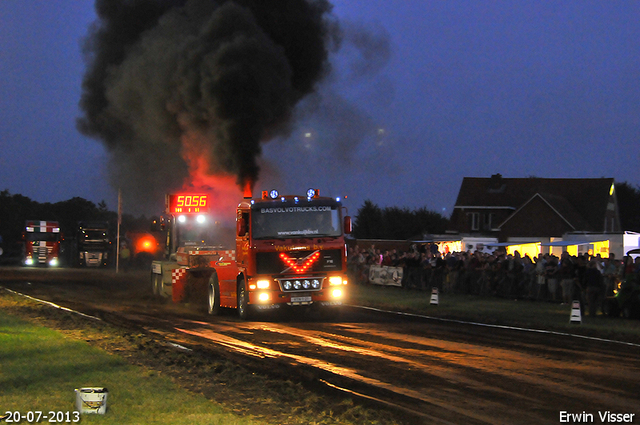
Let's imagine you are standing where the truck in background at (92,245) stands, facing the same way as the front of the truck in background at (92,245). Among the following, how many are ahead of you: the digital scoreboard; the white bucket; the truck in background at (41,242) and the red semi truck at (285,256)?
3

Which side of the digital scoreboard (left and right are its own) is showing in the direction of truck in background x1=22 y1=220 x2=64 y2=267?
back

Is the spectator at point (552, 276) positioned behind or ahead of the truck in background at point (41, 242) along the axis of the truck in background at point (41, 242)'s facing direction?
ahead

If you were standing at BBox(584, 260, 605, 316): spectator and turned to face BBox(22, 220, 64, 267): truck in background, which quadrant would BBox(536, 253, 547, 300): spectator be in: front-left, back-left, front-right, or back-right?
front-right

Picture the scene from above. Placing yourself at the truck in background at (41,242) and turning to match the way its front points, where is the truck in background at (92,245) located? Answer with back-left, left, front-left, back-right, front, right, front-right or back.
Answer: front-left

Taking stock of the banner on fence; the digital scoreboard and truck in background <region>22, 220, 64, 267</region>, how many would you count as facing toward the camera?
3

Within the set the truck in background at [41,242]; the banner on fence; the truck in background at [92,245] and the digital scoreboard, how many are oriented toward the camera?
4

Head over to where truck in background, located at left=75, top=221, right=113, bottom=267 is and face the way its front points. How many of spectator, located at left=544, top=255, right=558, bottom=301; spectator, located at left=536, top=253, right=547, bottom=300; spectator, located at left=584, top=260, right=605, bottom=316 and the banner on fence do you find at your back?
0

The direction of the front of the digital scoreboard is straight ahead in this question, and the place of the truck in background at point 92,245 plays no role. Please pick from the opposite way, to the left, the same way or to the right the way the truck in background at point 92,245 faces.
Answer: the same way

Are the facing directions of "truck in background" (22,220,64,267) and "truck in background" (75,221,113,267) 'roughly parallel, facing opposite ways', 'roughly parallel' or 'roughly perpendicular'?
roughly parallel

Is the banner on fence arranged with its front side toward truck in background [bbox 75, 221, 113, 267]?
no

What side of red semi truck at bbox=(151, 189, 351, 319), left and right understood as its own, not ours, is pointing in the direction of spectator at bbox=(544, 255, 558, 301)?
left

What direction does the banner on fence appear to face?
toward the camera

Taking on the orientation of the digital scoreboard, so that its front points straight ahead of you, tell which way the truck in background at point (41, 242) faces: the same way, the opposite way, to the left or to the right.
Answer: the same way

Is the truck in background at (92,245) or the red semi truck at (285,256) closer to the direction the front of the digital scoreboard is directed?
the red semi truck

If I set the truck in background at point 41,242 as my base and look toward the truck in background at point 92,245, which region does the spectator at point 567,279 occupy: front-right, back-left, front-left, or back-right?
front-right

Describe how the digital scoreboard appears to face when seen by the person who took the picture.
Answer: facing the viewer

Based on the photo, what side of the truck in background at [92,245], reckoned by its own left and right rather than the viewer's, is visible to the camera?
front

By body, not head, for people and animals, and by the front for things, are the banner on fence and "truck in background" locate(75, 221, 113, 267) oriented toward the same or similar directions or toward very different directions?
same or similar directions

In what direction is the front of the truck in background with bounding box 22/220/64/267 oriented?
toward the camera

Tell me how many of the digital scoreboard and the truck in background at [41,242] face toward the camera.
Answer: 2
